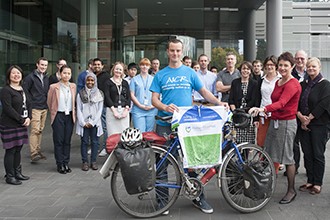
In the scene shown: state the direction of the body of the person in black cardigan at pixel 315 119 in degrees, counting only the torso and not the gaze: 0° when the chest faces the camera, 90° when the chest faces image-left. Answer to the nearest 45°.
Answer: approximately 45°

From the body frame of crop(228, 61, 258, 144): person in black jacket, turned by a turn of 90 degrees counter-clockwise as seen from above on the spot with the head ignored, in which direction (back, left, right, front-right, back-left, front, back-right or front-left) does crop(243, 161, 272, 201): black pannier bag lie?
right

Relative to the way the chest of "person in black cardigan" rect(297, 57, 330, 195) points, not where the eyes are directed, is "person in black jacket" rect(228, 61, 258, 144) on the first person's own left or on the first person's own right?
on the first person's own right

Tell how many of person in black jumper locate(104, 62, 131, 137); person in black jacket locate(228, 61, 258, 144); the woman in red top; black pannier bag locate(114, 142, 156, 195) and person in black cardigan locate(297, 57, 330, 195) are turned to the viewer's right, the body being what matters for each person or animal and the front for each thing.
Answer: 0

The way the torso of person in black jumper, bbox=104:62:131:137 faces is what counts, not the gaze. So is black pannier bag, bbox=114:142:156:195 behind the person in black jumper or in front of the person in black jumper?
in front

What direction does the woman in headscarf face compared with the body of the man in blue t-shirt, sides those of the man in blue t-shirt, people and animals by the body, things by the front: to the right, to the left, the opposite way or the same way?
the same way

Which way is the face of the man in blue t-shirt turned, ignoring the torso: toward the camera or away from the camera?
toward the camera

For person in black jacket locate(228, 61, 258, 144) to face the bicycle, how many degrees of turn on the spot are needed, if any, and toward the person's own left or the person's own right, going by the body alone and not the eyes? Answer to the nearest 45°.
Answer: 0° — they already face it

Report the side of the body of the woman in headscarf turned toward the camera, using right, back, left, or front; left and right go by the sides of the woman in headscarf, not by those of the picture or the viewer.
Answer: front

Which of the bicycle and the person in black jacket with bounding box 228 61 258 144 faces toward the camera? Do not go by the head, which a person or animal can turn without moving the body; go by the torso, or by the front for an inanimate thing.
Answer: the person in black jacket

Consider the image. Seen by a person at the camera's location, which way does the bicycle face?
facing to the right of the viewer

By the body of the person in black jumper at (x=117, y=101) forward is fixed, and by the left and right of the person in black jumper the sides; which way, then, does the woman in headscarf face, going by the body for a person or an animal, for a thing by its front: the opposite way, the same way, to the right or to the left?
the same way

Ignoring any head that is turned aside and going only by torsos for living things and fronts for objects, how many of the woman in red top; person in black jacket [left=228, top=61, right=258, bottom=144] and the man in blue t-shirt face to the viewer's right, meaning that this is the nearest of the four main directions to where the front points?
0
